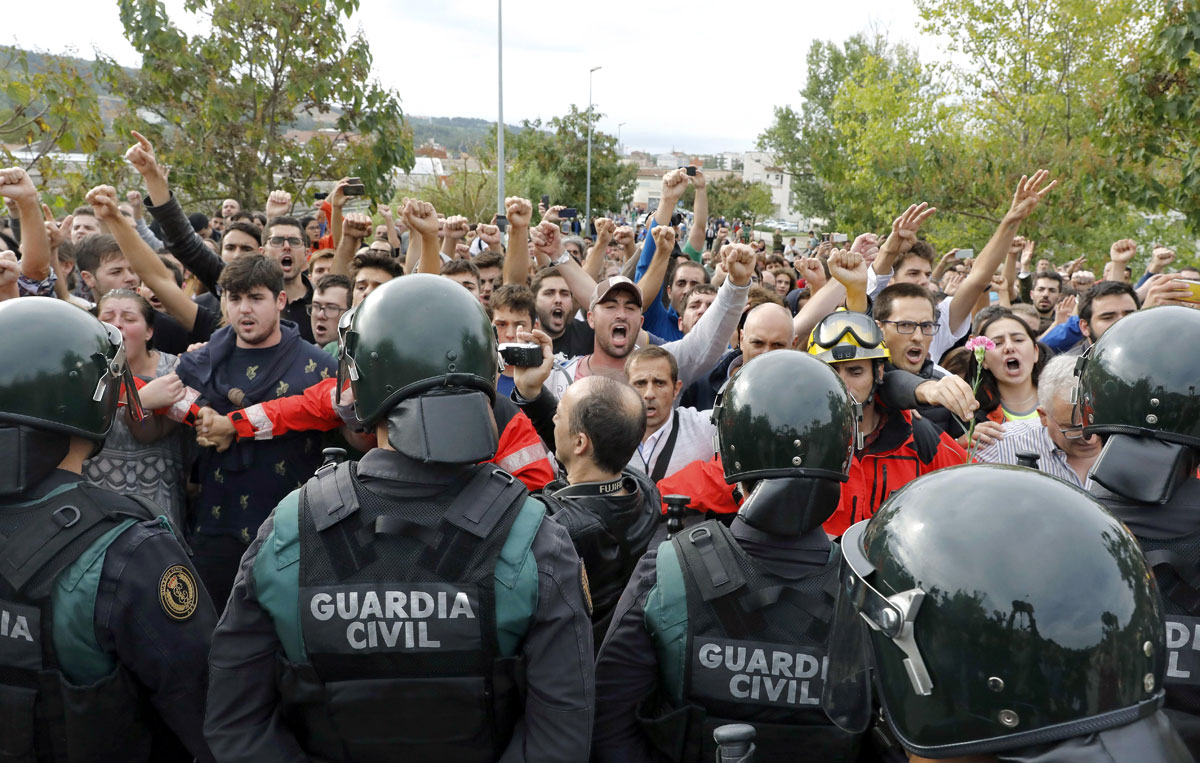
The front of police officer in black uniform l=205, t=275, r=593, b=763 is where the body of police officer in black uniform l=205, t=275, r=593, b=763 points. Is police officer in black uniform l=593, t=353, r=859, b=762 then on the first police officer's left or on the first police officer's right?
on the first police officer's right

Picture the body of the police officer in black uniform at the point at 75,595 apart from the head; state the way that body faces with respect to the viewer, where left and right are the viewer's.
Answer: facing away from the viewer and to the right of the viewer

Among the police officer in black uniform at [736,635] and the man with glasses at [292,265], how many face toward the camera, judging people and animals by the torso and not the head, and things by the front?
1

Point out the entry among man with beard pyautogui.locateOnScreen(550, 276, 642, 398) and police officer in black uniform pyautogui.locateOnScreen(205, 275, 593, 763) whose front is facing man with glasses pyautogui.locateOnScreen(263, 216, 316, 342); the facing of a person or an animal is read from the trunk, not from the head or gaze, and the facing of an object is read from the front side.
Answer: the police officer in black uniform

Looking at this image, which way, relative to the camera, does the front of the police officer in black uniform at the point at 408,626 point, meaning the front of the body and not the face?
away from the camera

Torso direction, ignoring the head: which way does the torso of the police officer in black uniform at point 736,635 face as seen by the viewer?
away from the camera
